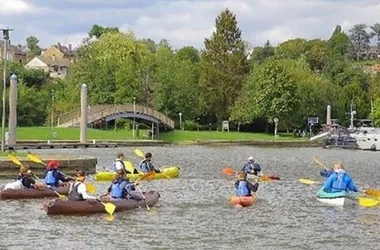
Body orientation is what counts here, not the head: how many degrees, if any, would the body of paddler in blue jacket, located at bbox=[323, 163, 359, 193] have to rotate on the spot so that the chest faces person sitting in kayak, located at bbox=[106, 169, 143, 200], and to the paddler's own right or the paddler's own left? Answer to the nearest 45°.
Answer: approximately 135° to the paddler's own left

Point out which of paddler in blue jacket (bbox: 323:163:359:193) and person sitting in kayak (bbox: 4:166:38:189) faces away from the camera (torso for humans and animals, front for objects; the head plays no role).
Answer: the paddler in blue jacket

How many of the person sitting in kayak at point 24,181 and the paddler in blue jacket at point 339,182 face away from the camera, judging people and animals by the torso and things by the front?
1

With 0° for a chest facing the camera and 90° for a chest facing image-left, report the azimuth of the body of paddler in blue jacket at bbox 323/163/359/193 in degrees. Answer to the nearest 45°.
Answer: approximately 180°
